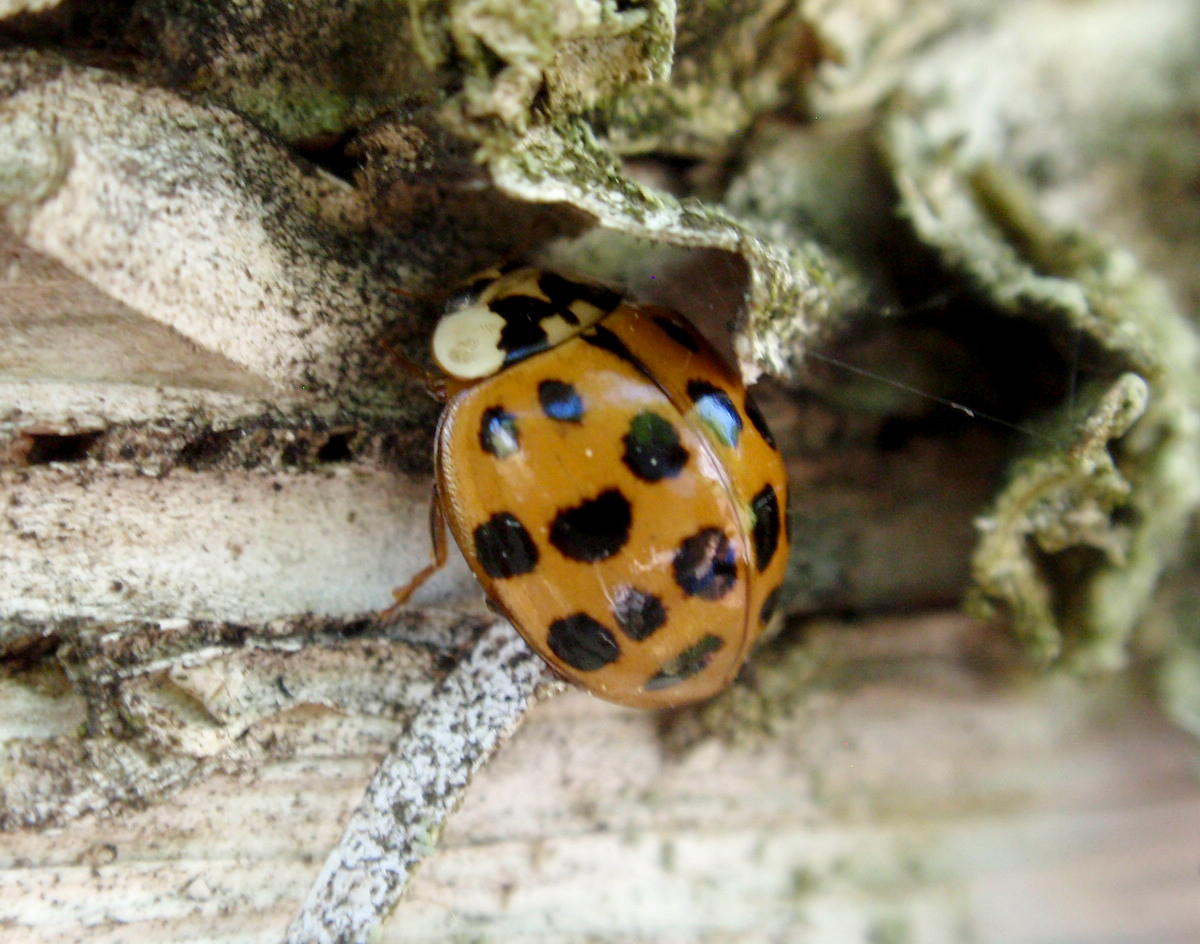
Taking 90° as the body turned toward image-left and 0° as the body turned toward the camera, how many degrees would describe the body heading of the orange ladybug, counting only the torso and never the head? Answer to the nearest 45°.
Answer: approximately 135°
